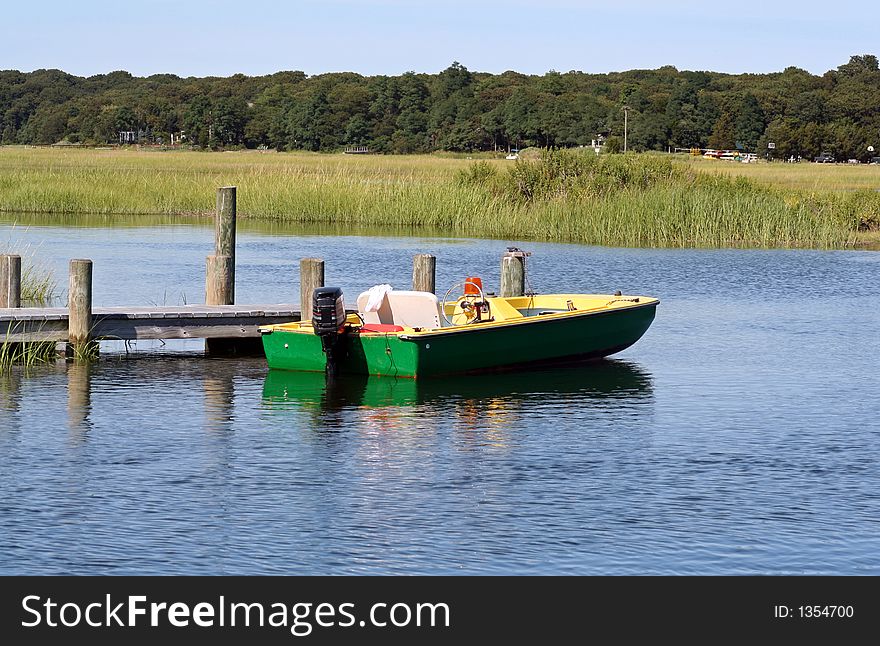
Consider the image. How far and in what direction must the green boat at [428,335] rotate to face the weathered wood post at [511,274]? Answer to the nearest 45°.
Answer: approximately 45° to its left

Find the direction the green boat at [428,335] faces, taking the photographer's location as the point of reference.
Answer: facing away from the viewer and to the right of the viewer

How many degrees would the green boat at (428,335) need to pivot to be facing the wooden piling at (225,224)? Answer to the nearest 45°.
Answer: approximately 90° to its left

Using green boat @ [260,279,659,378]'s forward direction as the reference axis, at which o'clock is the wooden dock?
The wooden dock is roughly at 8 o'clock from the green boat.

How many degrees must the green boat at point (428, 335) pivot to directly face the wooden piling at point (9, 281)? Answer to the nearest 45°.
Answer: approximately 135° to its left

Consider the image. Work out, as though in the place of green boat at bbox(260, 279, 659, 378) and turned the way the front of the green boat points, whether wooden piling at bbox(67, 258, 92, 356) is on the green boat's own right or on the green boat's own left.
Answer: on the green boat's own left

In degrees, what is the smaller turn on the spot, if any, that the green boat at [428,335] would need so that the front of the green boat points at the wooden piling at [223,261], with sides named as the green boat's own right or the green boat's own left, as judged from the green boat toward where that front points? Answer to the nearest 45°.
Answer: approximately 90° to the green boat's own left
